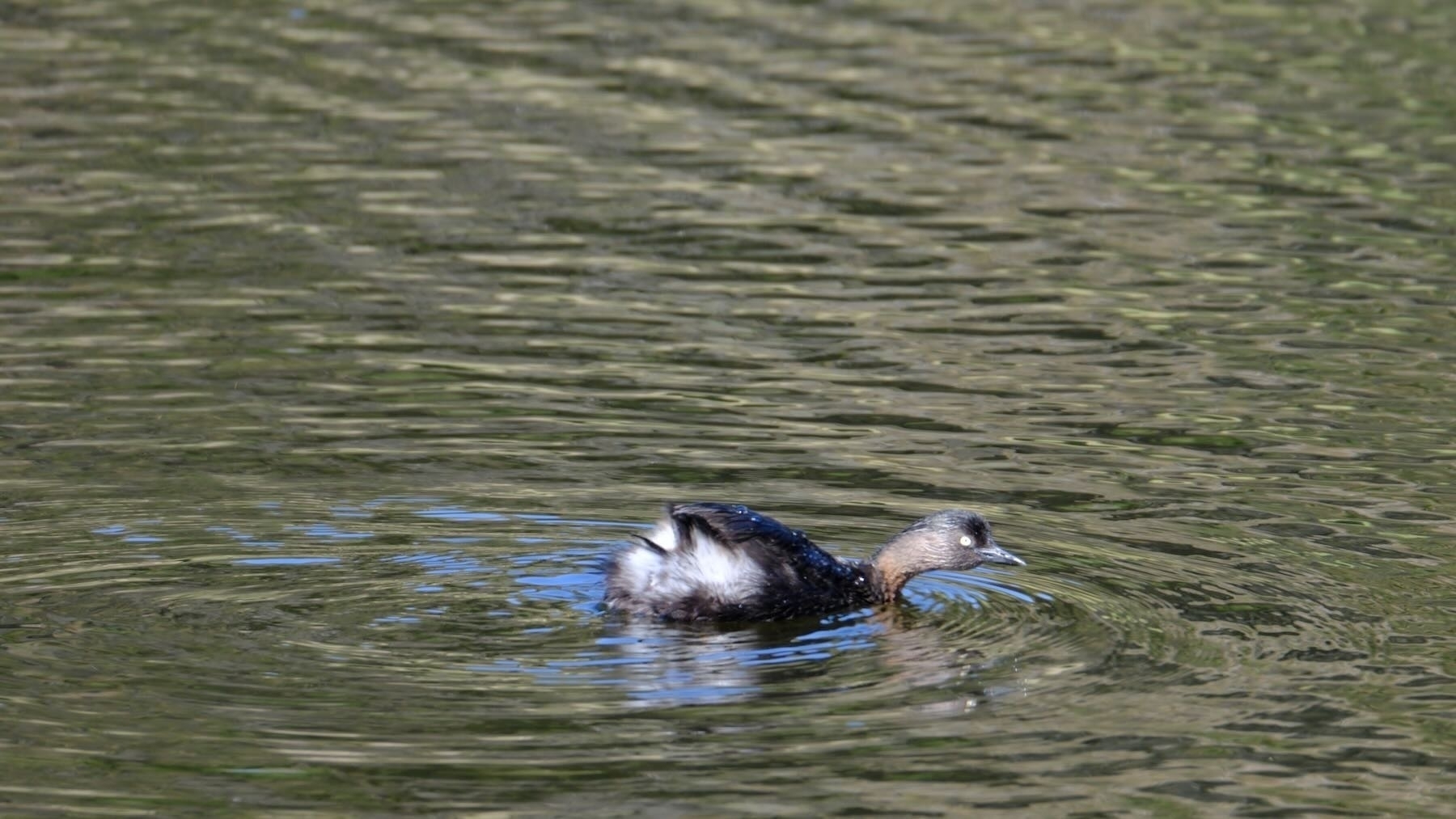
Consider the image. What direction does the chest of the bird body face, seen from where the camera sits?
to the viewer's right
